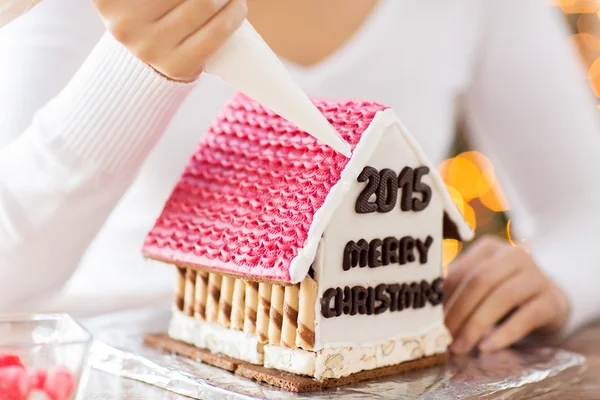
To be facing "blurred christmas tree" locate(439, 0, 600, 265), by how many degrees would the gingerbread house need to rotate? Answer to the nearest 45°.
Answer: approximately 135° to its left

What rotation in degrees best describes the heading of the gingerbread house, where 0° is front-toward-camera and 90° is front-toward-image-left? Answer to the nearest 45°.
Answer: approximately 315°
